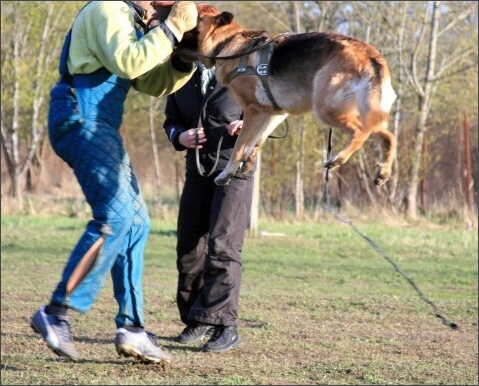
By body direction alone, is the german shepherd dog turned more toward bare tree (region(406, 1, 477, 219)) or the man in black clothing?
the man in black clothing

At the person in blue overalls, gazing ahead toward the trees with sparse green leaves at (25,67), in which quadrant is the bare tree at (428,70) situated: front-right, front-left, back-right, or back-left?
front-right

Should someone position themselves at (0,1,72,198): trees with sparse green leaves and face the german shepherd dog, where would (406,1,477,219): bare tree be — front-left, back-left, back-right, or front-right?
front-left

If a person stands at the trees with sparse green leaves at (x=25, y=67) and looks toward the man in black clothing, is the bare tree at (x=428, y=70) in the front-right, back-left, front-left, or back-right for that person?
front-left

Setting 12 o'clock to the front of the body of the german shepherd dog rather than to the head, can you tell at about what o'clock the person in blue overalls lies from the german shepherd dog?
The person in blue overalls is roughly at 12 o'clock from the german shepherd dog.

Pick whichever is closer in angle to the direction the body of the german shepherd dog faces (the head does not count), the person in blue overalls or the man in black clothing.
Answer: the person in blue overalls

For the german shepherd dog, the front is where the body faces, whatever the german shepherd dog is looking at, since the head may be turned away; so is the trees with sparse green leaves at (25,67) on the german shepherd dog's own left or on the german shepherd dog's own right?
on the german shepherd dog's own right

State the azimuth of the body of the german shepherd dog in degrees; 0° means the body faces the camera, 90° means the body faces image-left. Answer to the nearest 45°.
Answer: approximately 90°

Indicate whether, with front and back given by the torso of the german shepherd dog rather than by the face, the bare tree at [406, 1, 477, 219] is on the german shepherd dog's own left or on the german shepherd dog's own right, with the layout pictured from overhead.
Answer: on the german shepherd dog's own right

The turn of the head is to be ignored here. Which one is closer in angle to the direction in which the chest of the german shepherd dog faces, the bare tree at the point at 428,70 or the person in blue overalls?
the person in blue overalls
